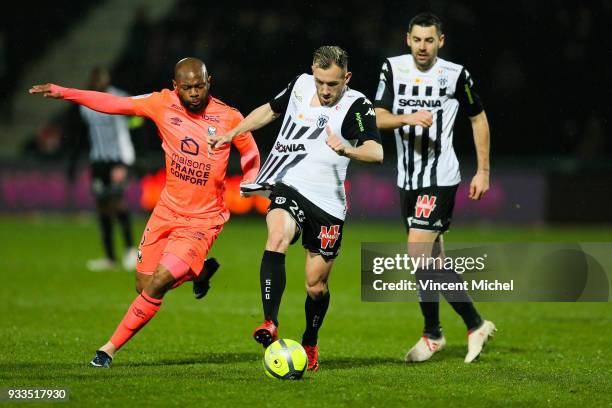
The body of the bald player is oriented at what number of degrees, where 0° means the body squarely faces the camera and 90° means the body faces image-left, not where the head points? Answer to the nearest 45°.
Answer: approximately 0°

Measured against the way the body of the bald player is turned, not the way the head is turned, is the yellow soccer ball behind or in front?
in front
